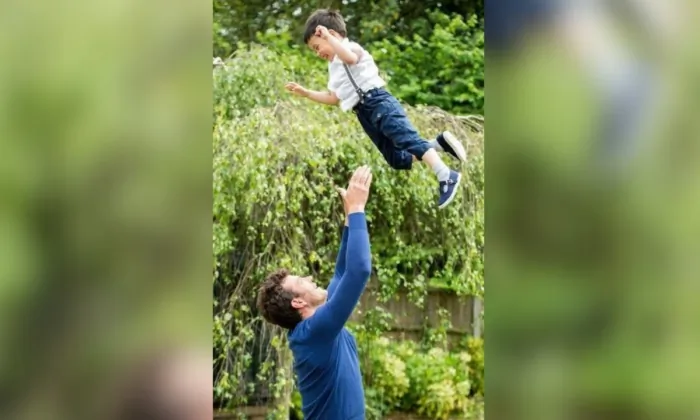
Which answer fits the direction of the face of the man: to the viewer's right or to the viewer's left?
to the viewer's right

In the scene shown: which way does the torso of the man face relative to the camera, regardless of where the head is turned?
to the viewer's right
